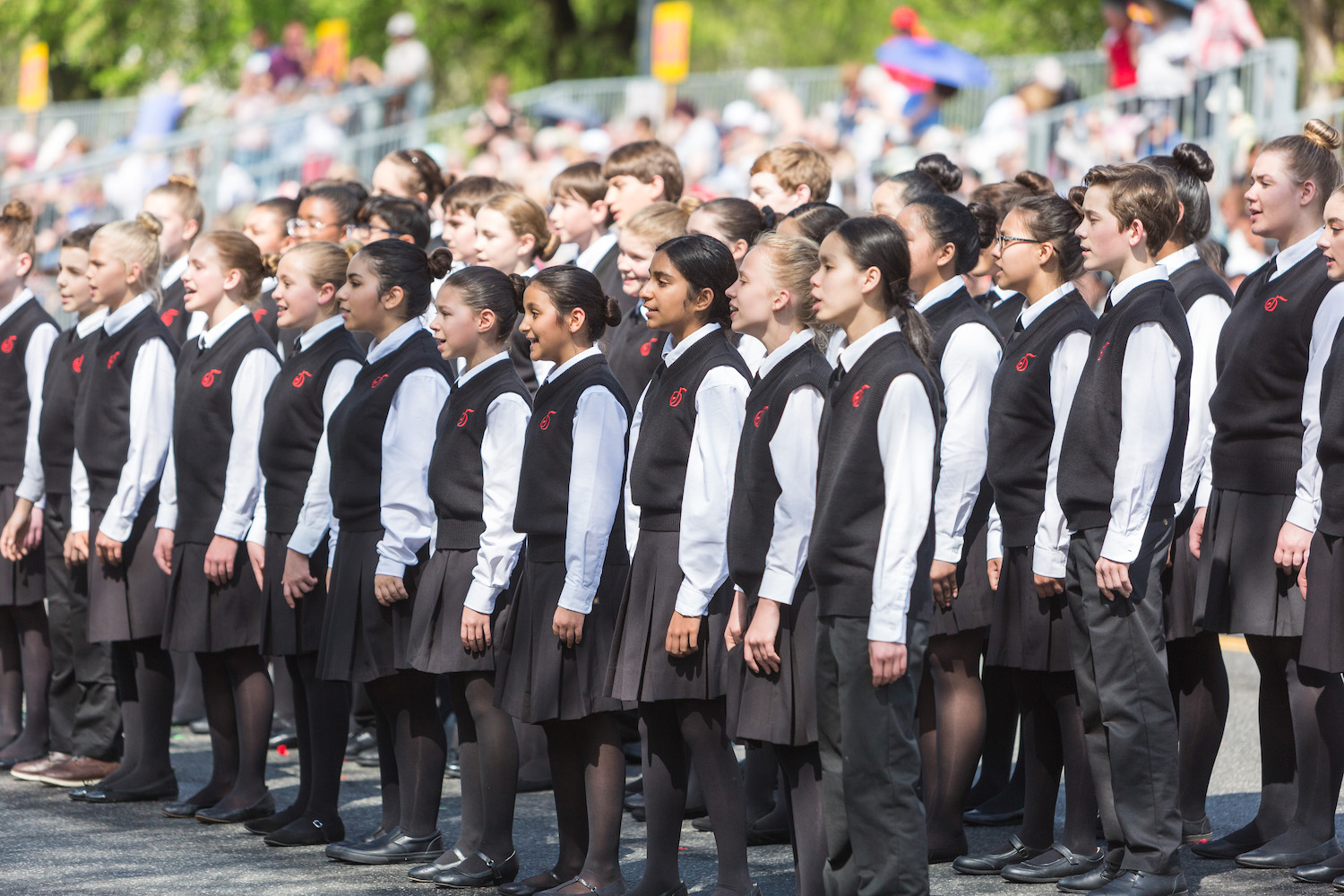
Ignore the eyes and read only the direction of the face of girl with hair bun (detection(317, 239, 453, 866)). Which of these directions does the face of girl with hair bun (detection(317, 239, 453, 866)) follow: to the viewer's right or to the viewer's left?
to the viewer's left

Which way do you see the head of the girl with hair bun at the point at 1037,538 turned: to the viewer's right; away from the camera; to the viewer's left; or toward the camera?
to the viewer's left

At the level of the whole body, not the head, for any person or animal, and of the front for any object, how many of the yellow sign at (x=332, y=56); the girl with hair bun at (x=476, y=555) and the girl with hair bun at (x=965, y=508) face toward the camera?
1

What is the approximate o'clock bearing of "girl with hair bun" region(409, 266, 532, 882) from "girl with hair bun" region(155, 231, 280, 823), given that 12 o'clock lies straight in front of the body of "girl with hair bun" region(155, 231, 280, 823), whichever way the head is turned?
"girl with hair bun" region(409, 266, 532, 882) is roughly at 9 o'clock from "girl with hair bun" region(155, 231, 280, 823).

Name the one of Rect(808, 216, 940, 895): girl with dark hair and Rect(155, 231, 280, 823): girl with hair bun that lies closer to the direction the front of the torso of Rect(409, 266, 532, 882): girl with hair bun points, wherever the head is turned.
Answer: the girl with hair bun

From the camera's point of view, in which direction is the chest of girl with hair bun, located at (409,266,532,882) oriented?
to the viewer's left

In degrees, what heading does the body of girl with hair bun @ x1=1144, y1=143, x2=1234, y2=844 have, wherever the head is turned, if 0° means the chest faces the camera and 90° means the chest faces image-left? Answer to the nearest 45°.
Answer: approximately 90°

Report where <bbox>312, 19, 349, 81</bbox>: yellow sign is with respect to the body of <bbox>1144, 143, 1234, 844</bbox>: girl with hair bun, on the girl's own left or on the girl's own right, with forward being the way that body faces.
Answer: on the girl's own right

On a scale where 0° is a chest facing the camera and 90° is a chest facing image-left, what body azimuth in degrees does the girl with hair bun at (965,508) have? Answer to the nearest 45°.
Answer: approximately 90°

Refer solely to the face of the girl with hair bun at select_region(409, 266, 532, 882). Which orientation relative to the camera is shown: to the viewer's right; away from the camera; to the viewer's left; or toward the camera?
to the viewer's left

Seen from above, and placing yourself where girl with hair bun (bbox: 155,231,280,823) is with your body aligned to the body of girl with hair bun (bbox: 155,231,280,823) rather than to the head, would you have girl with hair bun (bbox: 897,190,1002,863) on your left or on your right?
on your left

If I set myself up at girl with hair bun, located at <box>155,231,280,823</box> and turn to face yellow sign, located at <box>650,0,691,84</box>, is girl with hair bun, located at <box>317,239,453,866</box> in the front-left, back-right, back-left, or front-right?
back-right

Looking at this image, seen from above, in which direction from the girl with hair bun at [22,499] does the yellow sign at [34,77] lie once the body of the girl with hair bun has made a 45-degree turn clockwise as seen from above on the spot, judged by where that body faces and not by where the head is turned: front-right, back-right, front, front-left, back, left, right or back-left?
right
